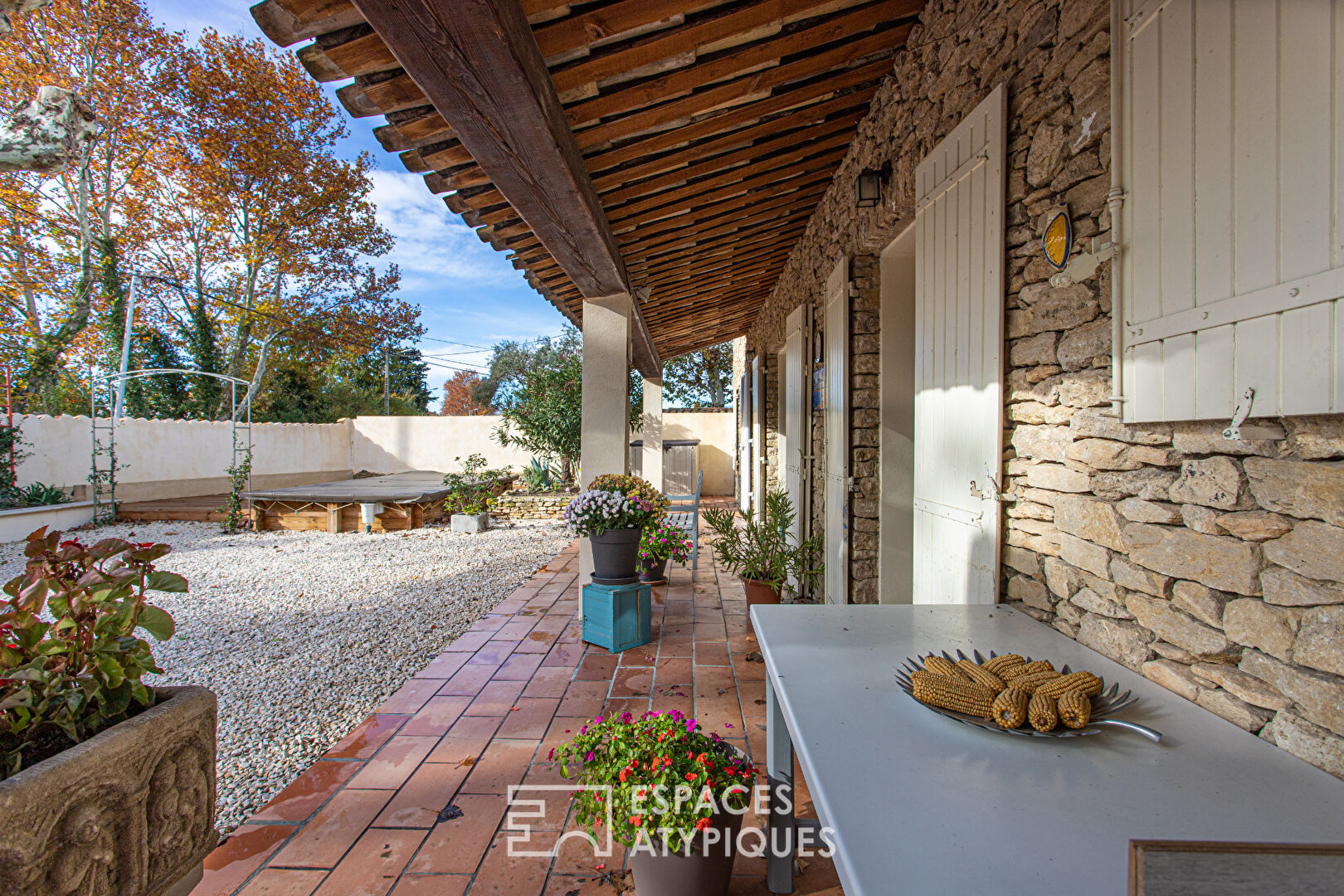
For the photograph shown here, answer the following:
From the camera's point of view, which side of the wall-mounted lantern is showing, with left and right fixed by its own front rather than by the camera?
left

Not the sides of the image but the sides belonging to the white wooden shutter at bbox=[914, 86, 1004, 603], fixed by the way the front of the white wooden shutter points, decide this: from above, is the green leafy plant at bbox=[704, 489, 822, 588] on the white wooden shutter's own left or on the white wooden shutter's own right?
on the white wooden shutter's own right

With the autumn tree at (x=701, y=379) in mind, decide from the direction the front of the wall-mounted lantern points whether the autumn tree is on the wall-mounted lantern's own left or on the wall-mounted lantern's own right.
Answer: on the wall-mounted lantern's own right

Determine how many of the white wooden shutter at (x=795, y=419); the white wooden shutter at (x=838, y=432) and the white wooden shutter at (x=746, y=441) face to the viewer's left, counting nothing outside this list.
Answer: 3

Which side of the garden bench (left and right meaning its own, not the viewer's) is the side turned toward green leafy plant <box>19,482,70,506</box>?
front

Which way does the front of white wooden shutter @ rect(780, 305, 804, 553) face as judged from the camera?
facing to the left of the viewer

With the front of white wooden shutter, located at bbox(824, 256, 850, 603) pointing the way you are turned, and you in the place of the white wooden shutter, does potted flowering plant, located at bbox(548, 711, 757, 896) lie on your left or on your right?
on your left

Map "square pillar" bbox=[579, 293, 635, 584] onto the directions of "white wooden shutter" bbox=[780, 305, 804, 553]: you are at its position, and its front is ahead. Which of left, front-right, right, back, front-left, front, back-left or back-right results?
front-left

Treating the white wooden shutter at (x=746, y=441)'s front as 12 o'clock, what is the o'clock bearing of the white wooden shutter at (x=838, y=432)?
the white wooden shutter at (x=838, y=432) is roughly at 9 o'clock from the white wooden shutter at (x=746, y=441).

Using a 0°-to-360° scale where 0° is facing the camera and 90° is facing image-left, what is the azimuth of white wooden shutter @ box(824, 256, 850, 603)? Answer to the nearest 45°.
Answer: approximately 90°

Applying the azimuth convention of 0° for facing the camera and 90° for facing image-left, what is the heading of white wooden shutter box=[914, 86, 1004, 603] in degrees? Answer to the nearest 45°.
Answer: approximately 45°

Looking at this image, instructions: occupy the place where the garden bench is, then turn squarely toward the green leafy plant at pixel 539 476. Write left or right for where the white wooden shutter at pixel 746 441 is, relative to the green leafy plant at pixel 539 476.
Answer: right

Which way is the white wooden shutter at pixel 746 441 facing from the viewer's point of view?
to the viewer's left

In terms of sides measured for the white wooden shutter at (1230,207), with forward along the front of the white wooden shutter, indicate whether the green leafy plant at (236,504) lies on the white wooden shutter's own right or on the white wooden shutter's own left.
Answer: on the white wooden shutter's own right

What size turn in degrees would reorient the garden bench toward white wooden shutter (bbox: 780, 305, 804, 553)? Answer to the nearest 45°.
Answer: approximately 135° to its left
